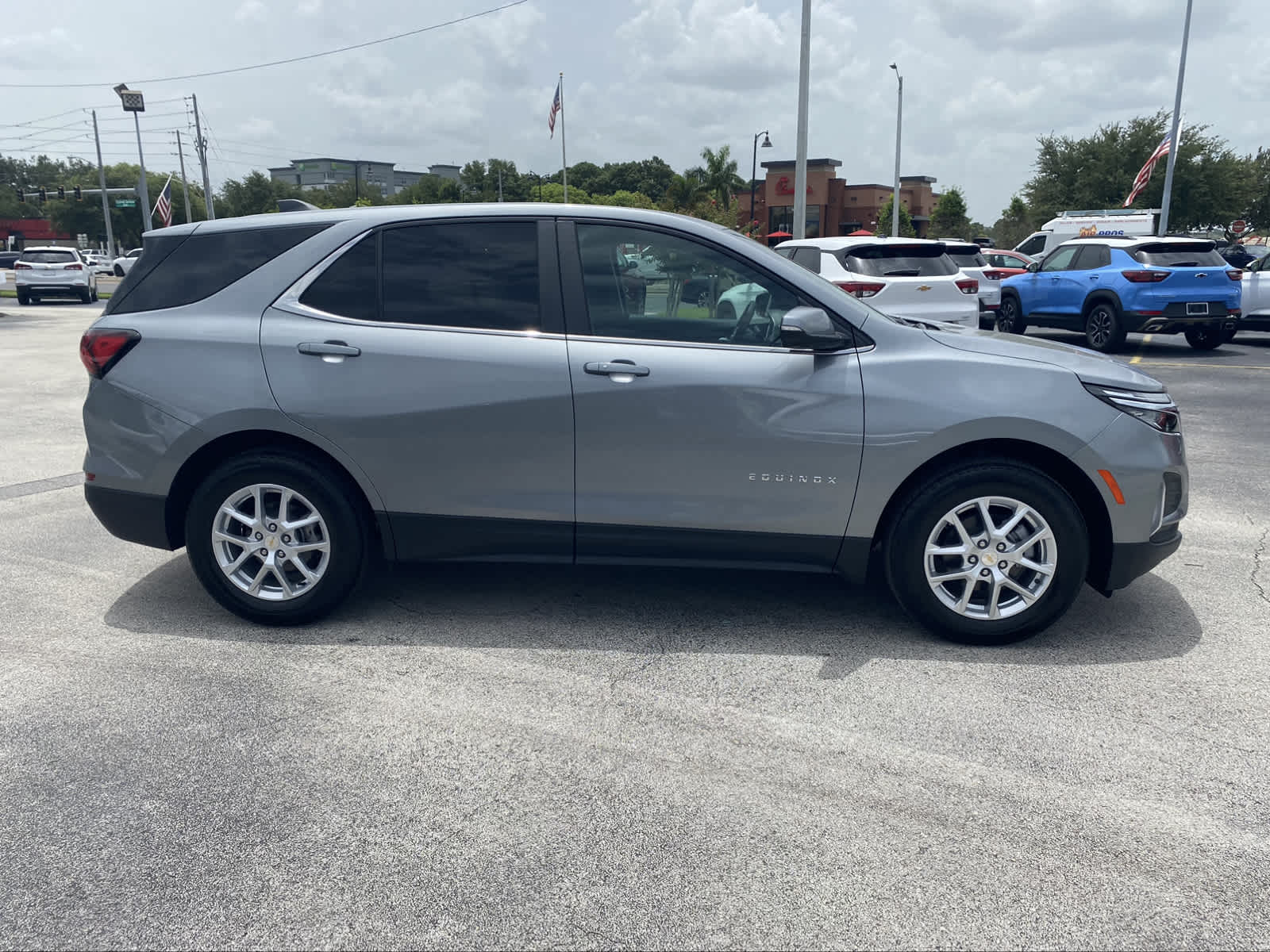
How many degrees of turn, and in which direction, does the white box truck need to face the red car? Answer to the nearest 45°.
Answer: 0° — it already faces it

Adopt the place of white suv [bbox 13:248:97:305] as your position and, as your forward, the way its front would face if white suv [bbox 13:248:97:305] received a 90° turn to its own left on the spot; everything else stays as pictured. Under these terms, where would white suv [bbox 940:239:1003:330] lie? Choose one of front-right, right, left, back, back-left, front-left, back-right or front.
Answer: back-left

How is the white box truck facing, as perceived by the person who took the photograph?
facing to the left of the viewer

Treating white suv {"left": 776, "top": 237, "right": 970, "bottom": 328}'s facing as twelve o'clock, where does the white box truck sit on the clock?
The white box truck is roughly at 2 o'clock from the white suv.

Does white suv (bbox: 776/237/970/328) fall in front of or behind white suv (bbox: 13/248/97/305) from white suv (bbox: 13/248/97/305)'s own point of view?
behind

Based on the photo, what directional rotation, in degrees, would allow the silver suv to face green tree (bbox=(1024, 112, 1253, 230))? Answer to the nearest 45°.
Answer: approximately 45° to its left

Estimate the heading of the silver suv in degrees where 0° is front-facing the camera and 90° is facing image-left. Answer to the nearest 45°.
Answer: approximately 270°

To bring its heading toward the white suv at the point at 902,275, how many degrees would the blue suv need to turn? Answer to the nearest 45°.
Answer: approximately 90° to its left

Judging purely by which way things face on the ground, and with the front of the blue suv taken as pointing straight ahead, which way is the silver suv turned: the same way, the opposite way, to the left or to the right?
to the right

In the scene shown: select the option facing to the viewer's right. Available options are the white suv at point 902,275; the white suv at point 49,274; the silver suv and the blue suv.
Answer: the silver suv

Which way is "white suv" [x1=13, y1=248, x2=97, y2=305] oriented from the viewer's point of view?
away from the camera
